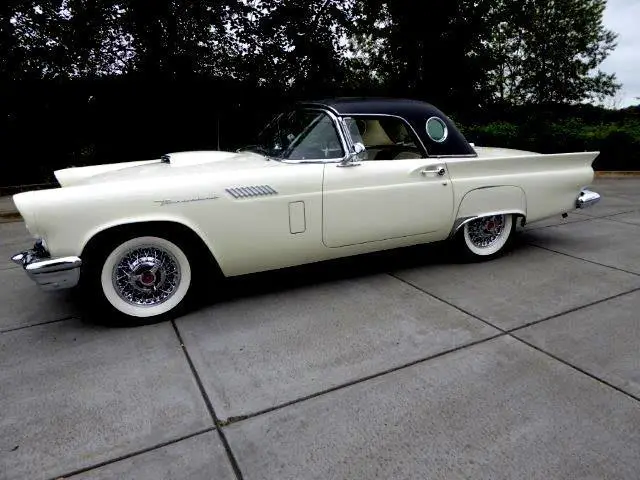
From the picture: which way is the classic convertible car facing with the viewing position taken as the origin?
facing to the left of the viewer
